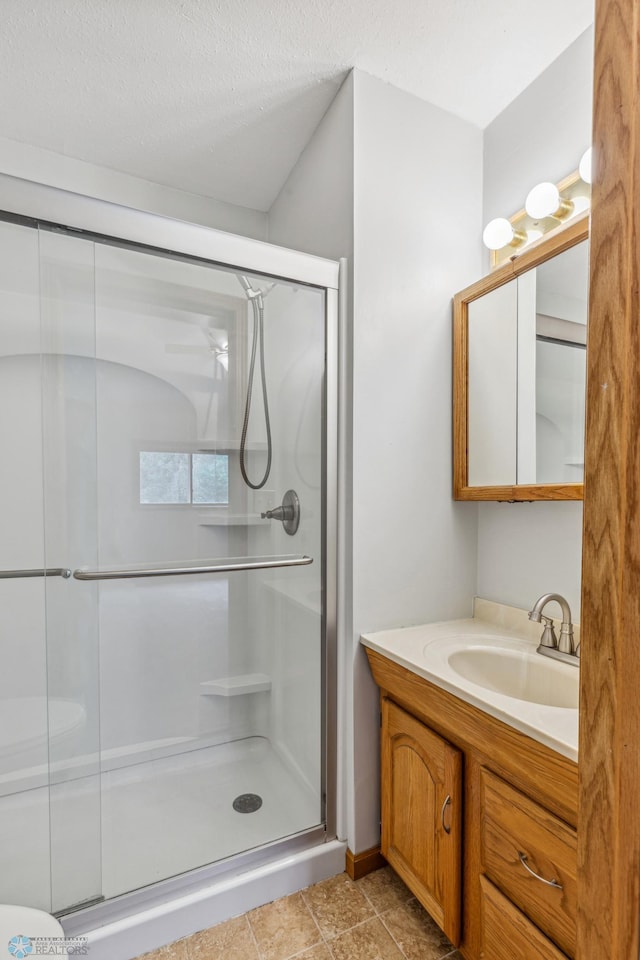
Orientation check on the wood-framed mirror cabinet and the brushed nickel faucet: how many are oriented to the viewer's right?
0

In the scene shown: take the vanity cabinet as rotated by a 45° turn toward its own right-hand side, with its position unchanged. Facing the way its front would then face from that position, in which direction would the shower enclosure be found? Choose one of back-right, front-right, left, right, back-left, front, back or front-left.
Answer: front

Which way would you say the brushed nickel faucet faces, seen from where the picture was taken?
facing the viewer and to the left of the viewer

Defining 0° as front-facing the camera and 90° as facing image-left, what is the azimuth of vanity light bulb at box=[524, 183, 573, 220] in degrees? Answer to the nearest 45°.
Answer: approximately 45°

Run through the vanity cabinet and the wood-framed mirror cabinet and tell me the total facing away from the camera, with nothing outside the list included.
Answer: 0

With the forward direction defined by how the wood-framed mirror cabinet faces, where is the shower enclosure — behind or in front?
in front

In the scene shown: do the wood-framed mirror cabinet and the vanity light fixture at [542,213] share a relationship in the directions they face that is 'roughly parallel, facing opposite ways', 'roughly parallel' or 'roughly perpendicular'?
roughly parallel

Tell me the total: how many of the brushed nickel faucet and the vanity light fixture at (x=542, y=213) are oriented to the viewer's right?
0
